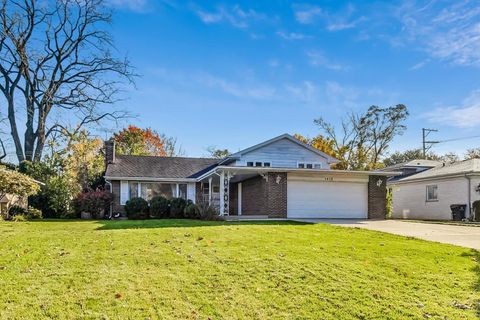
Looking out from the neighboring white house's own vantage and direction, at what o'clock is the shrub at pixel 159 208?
The shrub is roughly at 3 o'clock from the neighboring white house.

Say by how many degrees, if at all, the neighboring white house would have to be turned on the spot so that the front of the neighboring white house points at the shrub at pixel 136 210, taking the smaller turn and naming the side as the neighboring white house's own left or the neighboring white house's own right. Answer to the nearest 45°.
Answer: approximately 90° to the neighboring white house's own right

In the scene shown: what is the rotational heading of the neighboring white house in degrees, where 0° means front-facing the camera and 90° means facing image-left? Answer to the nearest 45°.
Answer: approximately 315°

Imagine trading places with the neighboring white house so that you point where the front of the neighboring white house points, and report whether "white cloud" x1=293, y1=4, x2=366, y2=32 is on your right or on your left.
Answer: on your right

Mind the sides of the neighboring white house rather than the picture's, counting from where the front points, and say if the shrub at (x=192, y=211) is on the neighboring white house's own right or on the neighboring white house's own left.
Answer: on the neighboring white house's own right

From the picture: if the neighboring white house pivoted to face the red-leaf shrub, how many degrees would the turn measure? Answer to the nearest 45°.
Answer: approximately 90° to its right

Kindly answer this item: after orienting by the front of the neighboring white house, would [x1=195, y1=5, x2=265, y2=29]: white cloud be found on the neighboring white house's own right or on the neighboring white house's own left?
on the neighboring white house's own right

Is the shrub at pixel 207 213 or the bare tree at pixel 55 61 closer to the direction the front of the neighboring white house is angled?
the shrub

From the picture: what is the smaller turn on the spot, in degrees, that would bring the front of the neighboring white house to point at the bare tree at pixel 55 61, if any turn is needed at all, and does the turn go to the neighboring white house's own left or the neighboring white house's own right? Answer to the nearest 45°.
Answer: approximately 135° to the neighboring white house's own right
